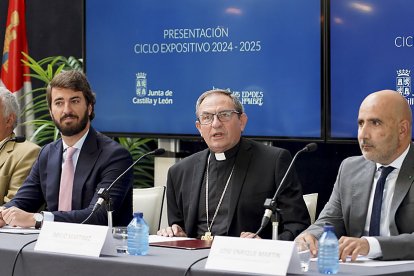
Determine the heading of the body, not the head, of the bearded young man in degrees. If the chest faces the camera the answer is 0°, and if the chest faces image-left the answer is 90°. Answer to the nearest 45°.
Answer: approximately 45°

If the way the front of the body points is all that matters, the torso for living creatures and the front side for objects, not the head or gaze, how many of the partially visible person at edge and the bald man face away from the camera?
0

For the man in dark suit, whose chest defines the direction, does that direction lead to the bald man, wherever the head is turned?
no

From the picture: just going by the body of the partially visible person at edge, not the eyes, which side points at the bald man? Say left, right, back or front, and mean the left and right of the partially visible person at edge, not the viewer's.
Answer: left

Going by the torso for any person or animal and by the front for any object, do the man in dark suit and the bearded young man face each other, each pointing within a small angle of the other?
no

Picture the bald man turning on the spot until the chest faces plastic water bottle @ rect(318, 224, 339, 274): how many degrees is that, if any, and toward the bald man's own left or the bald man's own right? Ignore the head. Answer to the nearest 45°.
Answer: approximately 45° to the bald man's own left

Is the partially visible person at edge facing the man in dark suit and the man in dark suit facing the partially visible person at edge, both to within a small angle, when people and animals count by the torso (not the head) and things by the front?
no

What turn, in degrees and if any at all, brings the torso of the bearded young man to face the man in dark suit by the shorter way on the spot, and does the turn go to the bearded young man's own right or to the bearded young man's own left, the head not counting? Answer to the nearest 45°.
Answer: approximately 90° to the bearded young man's own left

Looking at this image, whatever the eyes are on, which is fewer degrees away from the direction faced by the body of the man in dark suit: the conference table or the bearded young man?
the conference table

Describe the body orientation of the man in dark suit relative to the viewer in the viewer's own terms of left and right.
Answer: facing the viewer and to the left of the viewer

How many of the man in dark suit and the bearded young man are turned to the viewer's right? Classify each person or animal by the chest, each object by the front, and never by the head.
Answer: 0

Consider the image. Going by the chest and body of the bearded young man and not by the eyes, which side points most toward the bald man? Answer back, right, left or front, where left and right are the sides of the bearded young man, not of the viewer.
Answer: left

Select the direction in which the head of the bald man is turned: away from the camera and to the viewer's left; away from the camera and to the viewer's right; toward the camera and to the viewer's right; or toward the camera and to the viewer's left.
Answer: toward the camera and to the viewer's left
